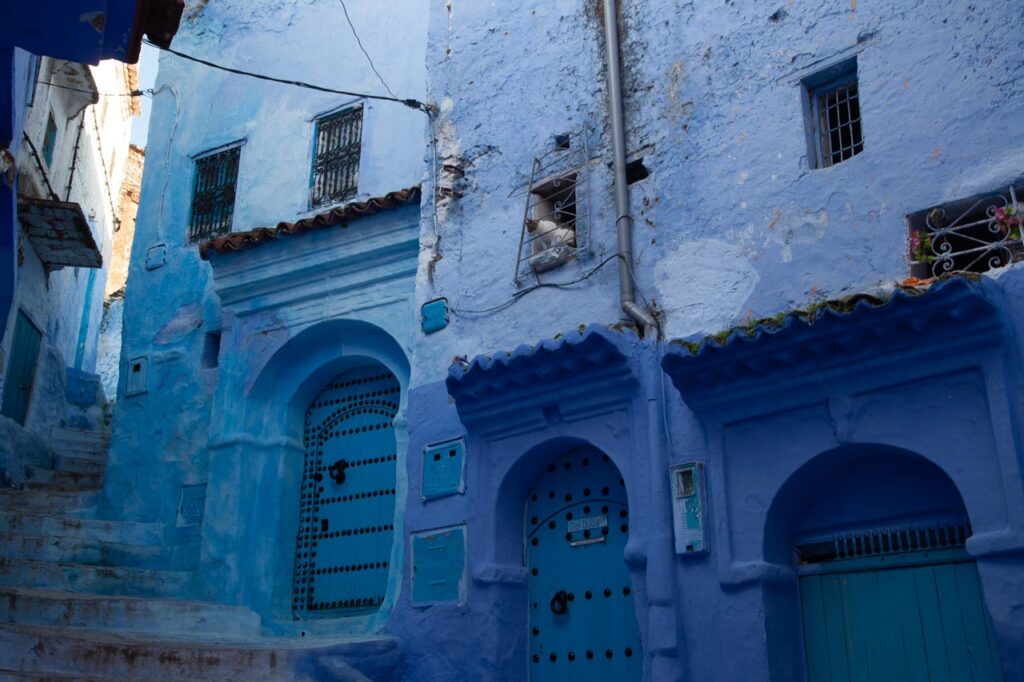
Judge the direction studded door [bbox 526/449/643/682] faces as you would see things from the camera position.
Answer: facing the viewer

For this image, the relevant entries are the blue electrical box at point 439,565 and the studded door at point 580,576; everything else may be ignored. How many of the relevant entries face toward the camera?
2

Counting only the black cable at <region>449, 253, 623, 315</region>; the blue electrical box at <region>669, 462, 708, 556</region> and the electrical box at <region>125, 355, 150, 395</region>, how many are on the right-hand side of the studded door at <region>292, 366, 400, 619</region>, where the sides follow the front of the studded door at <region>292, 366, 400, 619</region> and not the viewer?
1

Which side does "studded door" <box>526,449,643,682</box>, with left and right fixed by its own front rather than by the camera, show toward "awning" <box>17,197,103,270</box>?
right

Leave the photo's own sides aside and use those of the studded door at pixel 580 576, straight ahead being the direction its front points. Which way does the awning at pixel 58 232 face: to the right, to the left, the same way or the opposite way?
to the left

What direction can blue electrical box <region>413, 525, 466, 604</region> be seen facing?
toward the camera

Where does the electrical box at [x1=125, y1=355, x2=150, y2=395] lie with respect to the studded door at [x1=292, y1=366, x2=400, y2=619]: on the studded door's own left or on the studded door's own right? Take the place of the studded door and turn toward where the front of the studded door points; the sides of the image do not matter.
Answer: on the studded door's own right

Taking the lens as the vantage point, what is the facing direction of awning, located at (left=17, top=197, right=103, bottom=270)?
facing the viewer and to the right of the viewer

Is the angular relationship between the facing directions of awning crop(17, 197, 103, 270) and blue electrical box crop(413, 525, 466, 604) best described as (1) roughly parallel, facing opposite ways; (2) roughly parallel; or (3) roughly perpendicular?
roughly perpendicular

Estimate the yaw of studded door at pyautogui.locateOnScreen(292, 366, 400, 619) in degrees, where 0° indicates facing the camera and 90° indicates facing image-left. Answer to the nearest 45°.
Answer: approximately 45°

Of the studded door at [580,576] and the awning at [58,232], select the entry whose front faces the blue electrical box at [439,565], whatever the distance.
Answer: the awning

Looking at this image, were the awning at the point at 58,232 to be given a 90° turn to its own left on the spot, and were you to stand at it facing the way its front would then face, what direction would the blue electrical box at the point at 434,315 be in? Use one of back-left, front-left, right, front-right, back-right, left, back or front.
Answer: right

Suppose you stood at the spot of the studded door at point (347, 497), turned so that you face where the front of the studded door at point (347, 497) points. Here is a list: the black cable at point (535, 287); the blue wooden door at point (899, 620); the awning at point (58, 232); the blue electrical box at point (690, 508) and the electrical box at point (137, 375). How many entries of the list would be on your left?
3
